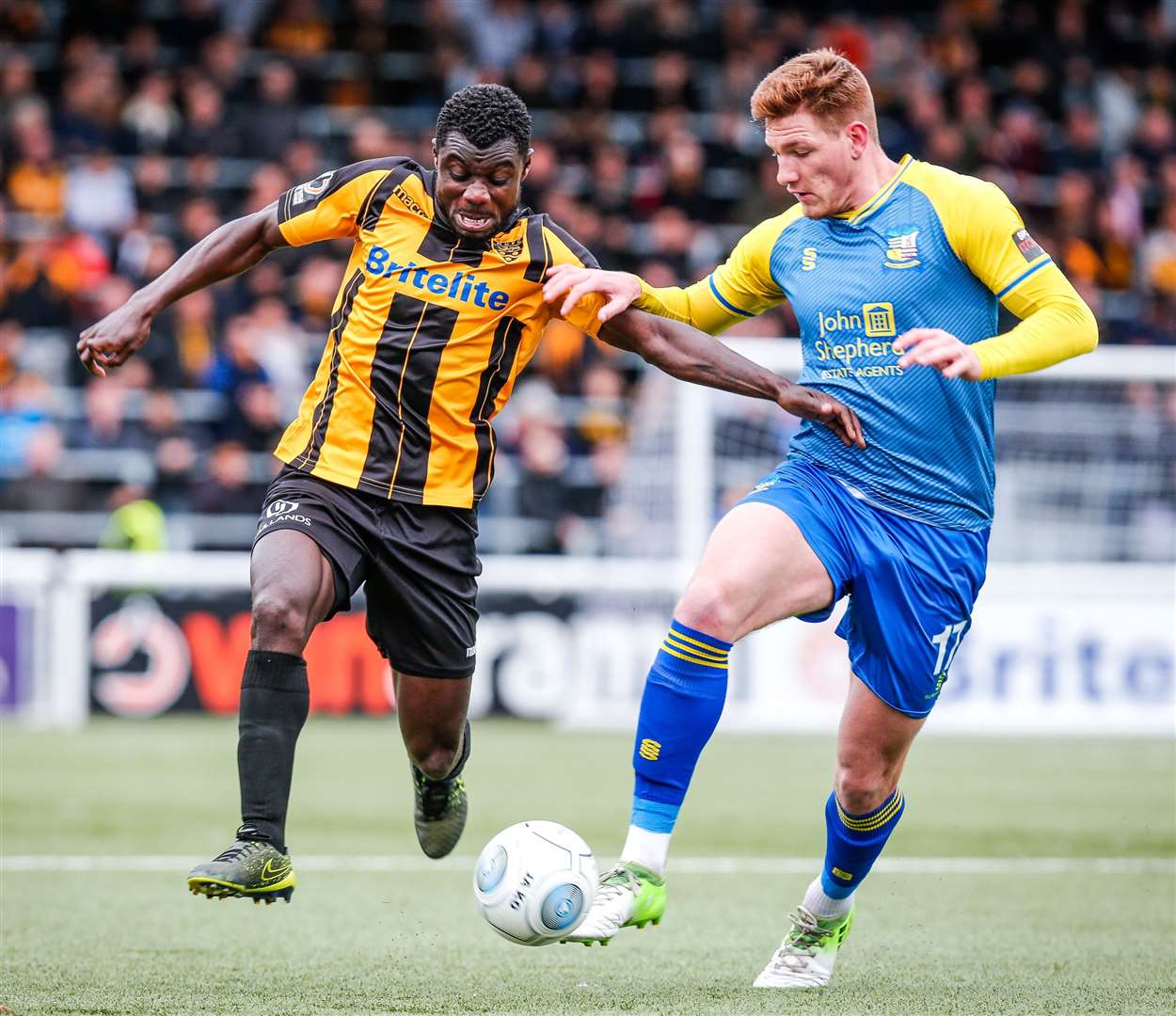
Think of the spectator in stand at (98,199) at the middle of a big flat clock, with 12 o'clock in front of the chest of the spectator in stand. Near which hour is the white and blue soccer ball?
The white and blue soccer ball is roughly at 12 o'clock from the spectator in stand.

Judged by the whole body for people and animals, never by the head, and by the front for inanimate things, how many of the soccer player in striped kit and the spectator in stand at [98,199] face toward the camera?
2

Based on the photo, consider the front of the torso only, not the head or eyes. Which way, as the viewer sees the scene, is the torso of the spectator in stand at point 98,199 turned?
toward the camera

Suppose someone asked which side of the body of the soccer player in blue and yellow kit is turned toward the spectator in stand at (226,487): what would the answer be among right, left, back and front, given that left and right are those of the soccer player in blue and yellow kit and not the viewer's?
right

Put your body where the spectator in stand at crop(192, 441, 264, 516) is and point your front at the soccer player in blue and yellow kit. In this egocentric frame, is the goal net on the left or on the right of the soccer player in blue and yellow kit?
left

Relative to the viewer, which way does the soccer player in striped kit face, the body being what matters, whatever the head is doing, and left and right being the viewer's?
facing the viewer

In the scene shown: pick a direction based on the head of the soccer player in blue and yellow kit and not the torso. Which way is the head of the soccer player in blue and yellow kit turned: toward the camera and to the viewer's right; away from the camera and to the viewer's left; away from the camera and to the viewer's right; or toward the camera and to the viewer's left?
toward the camera and to the viewer's left

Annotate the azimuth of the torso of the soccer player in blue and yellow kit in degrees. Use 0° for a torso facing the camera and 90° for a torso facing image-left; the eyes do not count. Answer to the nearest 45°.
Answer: approximately 45°

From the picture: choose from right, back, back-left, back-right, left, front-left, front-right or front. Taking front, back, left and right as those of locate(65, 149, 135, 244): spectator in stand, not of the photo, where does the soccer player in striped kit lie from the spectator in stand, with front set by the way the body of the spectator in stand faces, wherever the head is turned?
front

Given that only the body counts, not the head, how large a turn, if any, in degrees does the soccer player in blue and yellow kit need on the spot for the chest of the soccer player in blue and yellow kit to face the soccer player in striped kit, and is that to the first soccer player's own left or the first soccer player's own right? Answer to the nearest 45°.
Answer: approximately 45° to the first soccer player's own right

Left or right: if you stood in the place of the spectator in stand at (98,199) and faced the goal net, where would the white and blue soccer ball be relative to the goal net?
right
